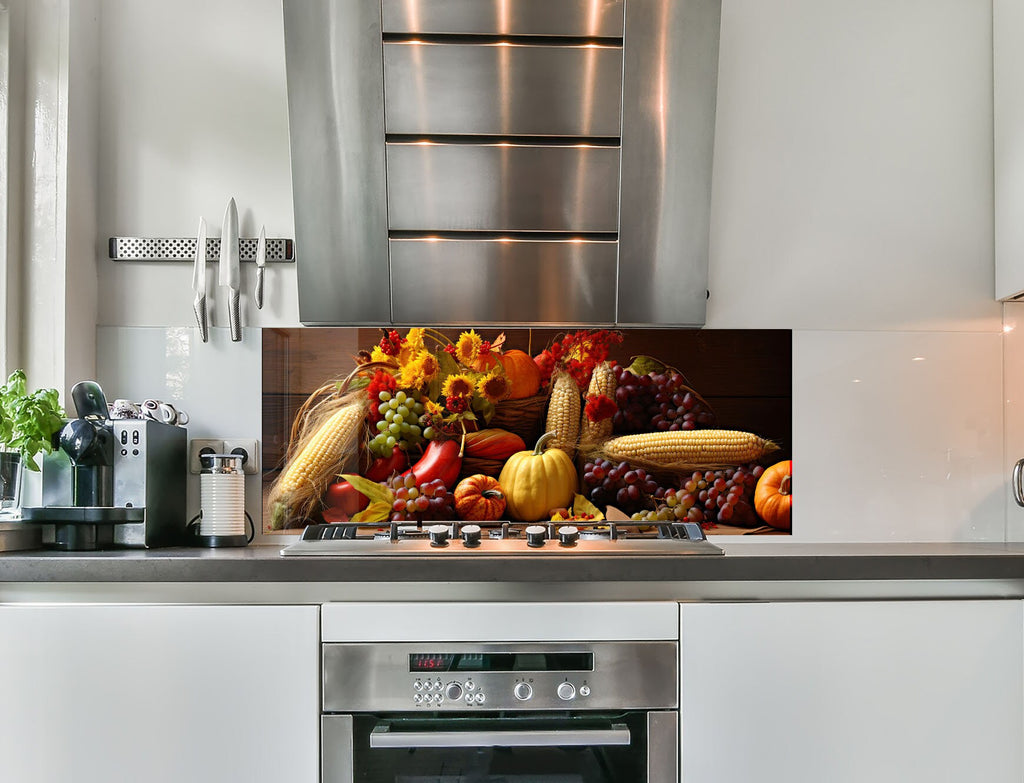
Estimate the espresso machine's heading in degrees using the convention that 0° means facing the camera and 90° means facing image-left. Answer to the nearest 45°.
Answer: approximately 45°

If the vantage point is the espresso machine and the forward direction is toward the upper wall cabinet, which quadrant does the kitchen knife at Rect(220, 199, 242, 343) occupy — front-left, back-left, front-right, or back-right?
front-left

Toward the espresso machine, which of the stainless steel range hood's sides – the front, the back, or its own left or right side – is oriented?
right

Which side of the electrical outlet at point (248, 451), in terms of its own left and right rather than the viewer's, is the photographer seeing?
front

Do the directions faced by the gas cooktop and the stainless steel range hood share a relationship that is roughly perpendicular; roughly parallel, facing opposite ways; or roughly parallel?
roughly parallel

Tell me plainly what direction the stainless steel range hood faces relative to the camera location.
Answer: facing the viewer

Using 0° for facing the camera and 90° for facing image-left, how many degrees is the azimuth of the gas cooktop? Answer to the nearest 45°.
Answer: approximately 0°

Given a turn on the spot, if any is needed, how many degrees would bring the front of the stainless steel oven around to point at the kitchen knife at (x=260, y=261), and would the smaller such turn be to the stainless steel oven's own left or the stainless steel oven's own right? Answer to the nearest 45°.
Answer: approximately 135° to the stainless steel oven's own right

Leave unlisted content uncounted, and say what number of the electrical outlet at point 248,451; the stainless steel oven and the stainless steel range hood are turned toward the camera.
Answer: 3

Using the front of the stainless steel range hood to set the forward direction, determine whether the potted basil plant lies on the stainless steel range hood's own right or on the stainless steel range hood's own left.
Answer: on the stainless steel range hood's own right

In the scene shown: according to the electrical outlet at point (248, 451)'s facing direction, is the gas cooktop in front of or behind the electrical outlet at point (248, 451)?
in front
